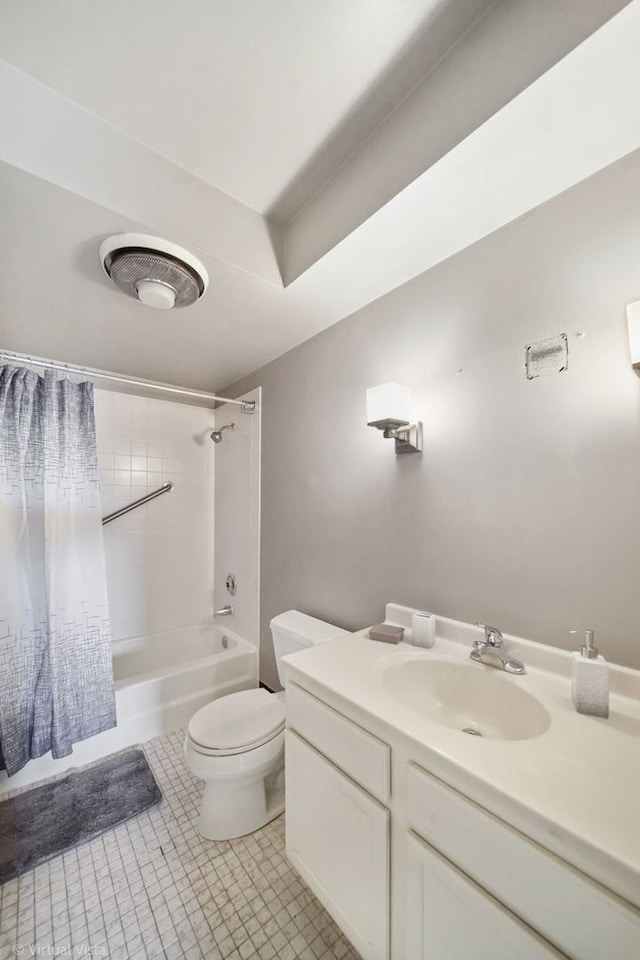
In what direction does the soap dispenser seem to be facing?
to the viewer's left

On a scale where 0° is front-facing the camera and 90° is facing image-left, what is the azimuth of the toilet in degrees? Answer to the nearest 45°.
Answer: approximately 45°

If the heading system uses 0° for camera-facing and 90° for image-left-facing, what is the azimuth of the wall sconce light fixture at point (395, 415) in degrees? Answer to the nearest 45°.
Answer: approximately 45°

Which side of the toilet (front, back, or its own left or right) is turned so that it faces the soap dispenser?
left

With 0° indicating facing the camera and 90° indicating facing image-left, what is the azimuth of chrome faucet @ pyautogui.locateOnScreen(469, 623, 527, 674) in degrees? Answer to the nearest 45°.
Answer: approximately 45°

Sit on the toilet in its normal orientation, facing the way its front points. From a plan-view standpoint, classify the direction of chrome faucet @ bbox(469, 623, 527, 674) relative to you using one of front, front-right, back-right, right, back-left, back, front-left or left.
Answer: left

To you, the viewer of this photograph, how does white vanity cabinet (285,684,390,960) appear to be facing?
facing the viewer and to the left of the viewer

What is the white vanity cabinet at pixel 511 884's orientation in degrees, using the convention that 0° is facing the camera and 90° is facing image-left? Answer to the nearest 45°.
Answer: approximately 45°
